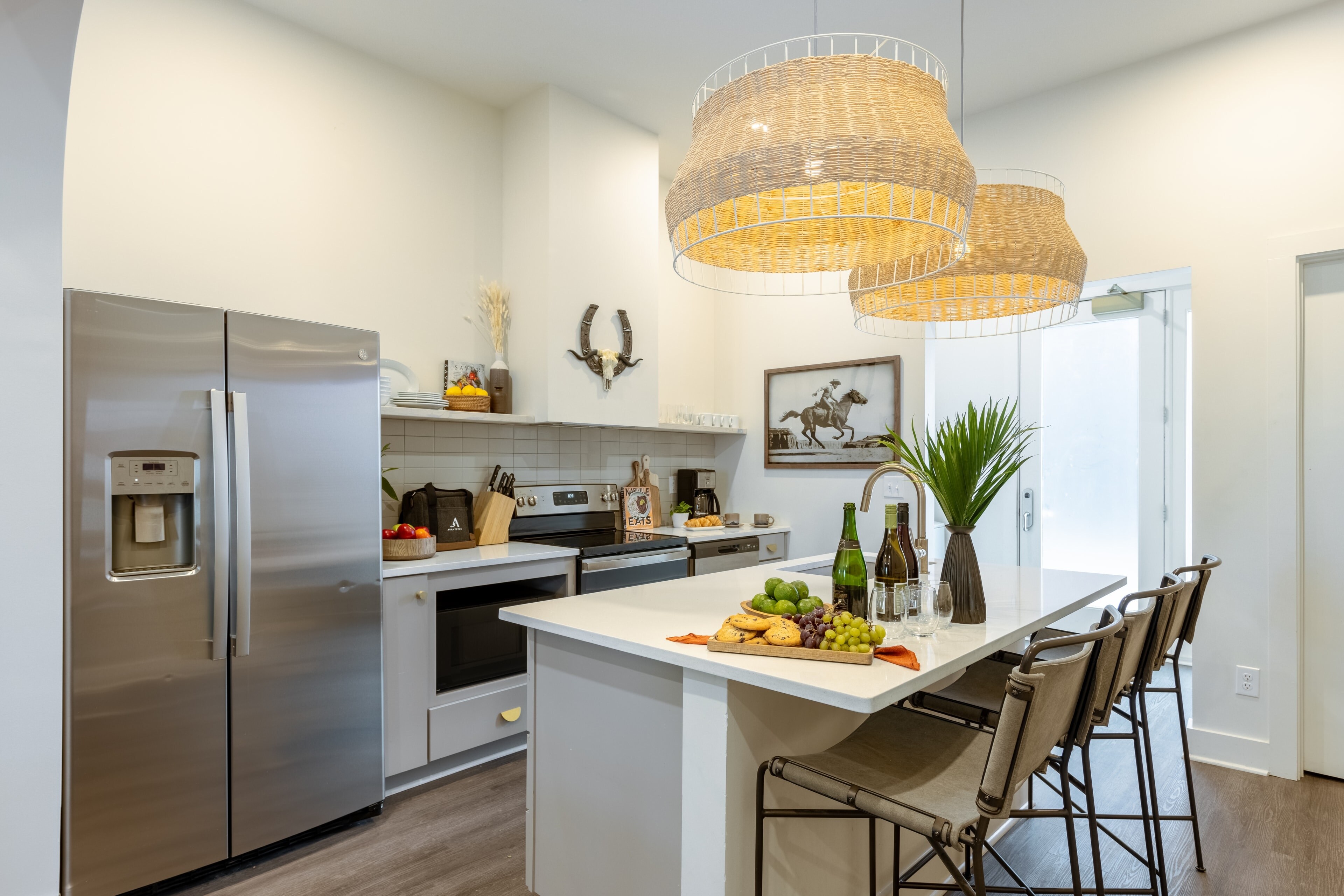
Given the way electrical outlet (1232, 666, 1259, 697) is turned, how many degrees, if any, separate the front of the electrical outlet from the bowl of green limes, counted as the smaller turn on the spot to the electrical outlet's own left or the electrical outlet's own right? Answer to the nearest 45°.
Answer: approximately 45° to the electrical outlet's own right

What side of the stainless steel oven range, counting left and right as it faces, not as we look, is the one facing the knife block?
right

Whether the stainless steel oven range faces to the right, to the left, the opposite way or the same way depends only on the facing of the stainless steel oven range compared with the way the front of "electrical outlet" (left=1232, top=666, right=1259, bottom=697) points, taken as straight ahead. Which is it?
to the left

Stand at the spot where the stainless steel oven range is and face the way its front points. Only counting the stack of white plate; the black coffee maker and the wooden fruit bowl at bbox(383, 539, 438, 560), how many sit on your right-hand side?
2

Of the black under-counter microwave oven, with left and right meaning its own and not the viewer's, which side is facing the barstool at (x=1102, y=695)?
front

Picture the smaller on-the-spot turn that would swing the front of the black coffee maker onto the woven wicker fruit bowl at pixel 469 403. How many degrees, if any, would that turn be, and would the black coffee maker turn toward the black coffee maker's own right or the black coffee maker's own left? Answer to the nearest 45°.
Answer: approximately 90° to the black coffee maker's own right

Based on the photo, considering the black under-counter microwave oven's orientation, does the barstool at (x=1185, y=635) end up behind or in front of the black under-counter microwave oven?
in front

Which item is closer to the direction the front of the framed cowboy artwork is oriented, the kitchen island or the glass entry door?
the kitchen island

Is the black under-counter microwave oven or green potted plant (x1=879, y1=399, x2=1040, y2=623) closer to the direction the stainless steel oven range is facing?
the green potted plant

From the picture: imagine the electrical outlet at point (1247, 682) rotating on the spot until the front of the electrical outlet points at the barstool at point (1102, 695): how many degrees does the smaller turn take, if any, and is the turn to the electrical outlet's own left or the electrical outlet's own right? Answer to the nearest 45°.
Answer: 0° — it already faces it
